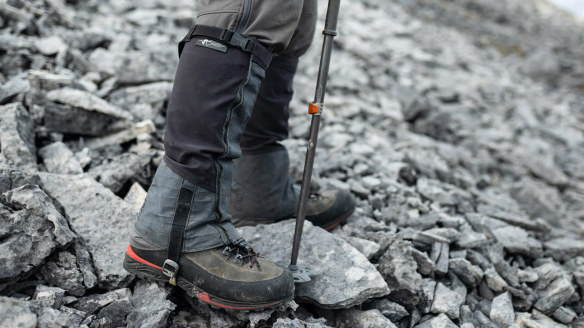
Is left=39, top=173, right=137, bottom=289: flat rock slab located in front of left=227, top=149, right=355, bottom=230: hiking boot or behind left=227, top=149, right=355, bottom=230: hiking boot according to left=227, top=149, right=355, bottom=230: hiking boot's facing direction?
behind

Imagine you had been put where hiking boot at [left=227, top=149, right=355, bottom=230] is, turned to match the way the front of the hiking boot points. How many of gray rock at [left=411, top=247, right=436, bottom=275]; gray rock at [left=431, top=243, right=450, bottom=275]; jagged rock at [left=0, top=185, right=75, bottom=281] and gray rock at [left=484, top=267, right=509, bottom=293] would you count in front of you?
3

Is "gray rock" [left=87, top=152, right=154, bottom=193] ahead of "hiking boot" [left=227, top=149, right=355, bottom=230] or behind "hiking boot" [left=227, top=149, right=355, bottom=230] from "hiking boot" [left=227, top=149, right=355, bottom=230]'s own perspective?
behind

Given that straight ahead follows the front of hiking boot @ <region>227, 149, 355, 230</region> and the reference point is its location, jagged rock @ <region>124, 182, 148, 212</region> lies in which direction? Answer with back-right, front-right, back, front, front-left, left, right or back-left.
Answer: back

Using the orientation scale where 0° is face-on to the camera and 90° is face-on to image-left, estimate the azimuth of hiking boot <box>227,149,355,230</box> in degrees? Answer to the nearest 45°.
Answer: approximately 270°

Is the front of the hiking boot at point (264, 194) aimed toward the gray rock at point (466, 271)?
yes

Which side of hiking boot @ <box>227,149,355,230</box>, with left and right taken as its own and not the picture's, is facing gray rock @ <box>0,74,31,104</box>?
back

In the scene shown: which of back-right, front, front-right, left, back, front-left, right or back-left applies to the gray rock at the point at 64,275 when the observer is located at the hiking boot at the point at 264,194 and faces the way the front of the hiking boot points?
back-right
